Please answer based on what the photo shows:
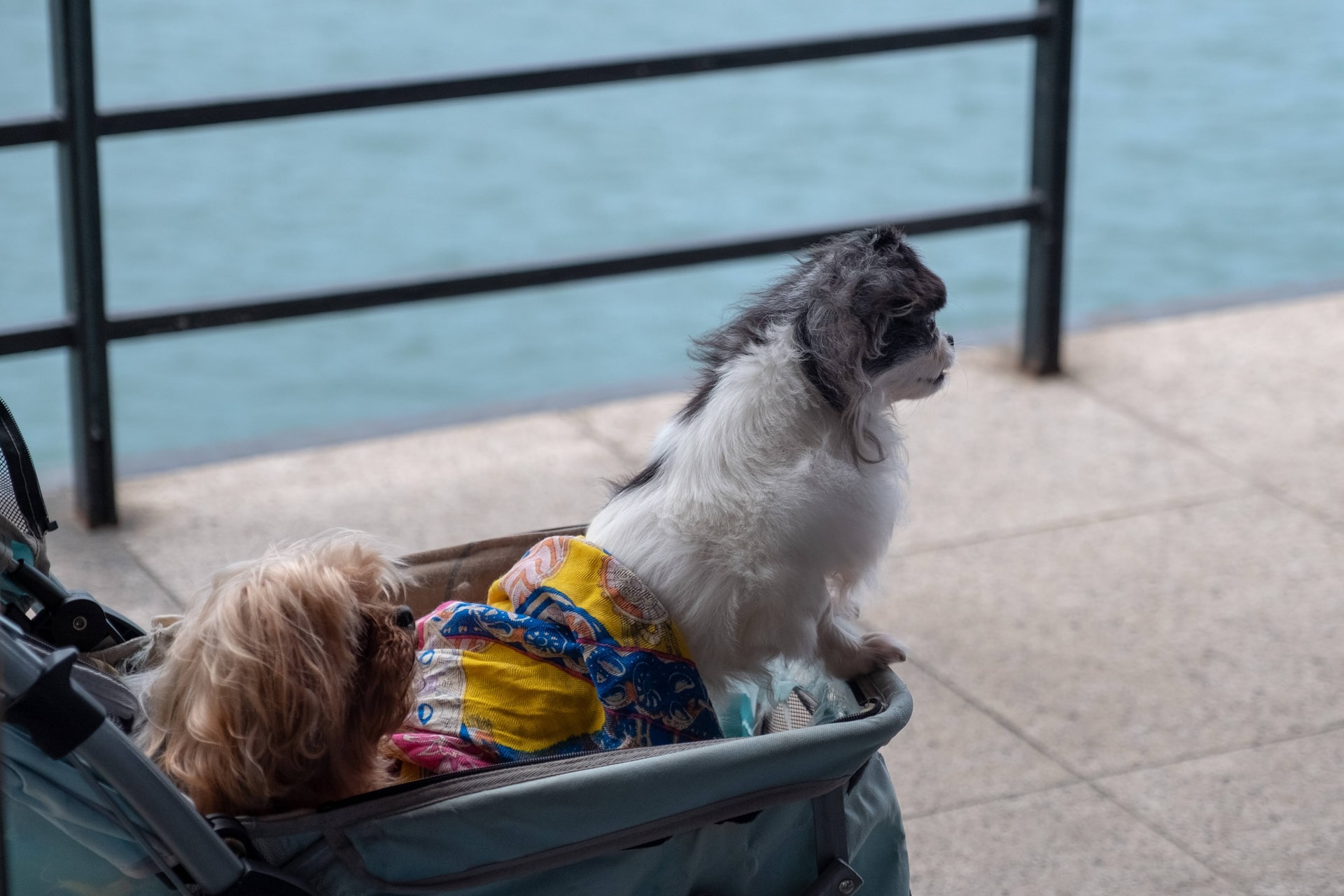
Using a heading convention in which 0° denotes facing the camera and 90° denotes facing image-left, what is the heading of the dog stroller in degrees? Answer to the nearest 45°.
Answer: approximately 270°

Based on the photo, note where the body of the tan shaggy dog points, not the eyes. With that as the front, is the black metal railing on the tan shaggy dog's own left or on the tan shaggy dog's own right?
on the tan shaggy dog's own left

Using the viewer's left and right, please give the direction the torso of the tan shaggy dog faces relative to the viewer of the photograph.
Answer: facing to the right of the viewer

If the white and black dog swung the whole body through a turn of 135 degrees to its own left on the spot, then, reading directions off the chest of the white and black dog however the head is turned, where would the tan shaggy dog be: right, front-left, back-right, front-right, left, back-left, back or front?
left

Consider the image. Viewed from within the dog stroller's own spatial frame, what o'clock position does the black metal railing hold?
The black metal railing is roughly at 9 o'clock from the dog stroller.

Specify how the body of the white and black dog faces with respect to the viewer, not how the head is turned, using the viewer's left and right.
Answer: facing to the right of the viewer
